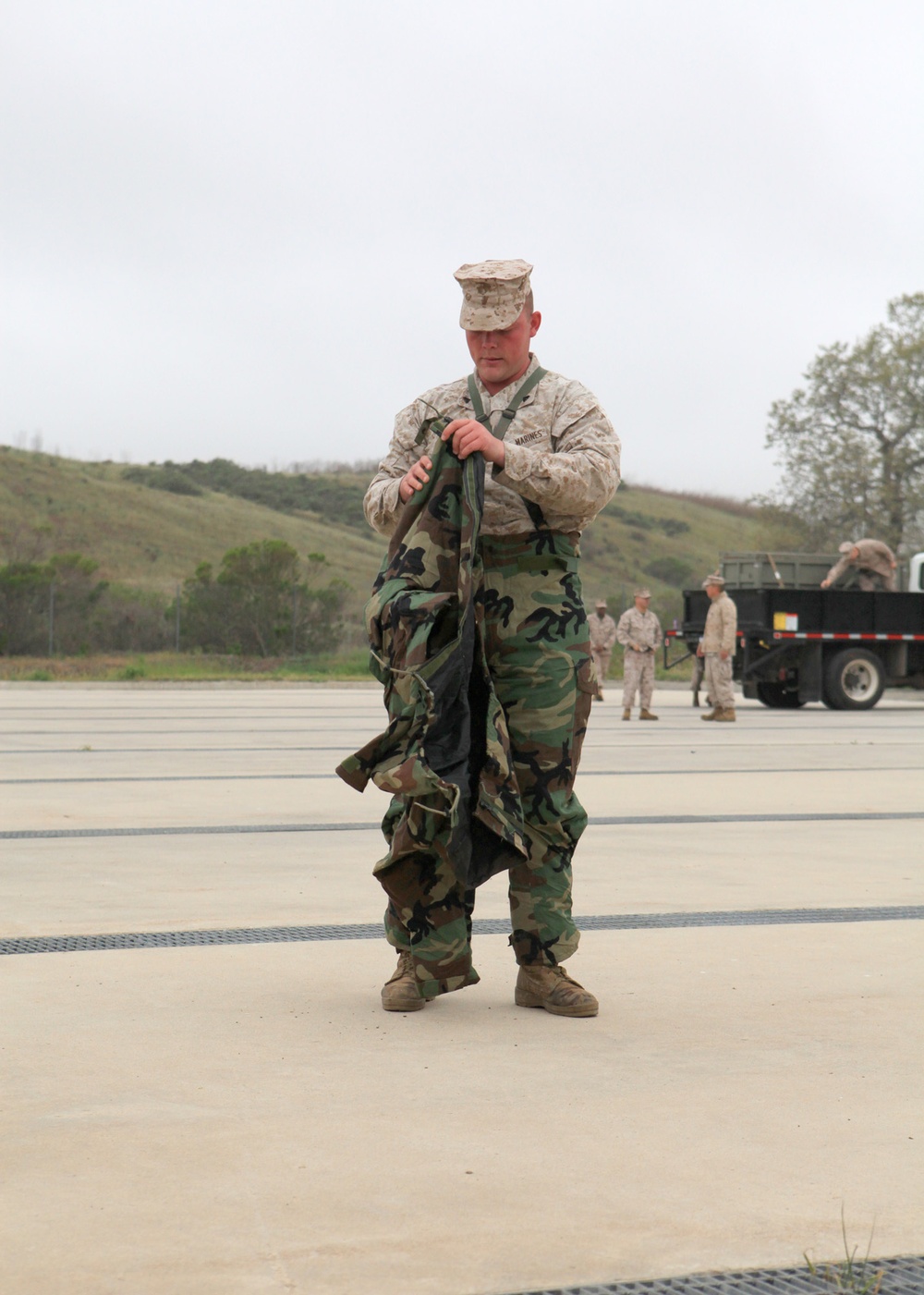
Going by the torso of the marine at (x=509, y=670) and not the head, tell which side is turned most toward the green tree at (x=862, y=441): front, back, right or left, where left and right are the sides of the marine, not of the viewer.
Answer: back

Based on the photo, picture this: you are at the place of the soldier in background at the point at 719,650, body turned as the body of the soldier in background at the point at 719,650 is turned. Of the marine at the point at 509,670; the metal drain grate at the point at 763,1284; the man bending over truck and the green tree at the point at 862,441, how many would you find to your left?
2

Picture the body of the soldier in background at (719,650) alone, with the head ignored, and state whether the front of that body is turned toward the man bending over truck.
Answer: no

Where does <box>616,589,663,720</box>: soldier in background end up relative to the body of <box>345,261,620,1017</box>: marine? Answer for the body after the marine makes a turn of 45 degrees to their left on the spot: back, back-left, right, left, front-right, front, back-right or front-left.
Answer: back-left

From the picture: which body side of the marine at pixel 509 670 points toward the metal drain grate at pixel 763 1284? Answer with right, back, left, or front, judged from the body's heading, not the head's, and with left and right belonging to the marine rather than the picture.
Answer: front

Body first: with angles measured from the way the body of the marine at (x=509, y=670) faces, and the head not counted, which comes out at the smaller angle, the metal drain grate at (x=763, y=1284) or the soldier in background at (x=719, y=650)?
the metal drain grate

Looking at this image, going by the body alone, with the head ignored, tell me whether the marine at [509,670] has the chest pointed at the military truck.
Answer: no

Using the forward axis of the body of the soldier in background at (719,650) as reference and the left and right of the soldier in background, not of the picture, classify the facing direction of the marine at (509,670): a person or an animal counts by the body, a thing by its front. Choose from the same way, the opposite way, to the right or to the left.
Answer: to the left

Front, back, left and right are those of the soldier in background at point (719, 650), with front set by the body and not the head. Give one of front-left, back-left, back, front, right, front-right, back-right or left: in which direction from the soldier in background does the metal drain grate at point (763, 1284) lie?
left

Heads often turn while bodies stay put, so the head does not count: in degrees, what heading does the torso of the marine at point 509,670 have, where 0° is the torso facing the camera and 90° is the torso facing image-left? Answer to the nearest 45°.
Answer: approximately 0°

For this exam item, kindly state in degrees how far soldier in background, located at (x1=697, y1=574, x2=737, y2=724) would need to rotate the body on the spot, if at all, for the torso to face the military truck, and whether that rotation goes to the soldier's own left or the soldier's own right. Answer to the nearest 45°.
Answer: approximately 135° to the soldier's own right

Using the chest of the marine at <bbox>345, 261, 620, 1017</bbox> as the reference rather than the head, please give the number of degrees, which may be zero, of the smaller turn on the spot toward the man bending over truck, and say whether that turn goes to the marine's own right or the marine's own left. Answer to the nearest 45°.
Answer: approximately 180°

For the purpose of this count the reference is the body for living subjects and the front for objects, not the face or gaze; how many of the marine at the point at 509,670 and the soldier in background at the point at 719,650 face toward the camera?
1

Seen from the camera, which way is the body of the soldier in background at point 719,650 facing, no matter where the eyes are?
to the viewer's left
